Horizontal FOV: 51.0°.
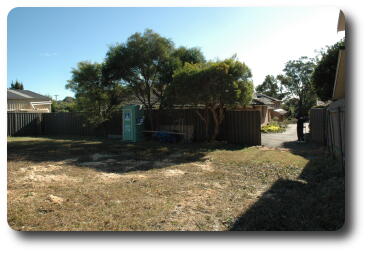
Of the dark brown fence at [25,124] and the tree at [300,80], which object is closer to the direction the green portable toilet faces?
the dark brown fence

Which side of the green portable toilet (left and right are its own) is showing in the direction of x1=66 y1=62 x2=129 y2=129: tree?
right

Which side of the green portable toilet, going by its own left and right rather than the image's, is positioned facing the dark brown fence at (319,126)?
left

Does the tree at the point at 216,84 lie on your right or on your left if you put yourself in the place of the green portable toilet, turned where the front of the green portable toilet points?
on your left

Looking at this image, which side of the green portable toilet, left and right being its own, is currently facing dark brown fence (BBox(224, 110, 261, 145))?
left

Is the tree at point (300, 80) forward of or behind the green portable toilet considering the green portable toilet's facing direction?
behind

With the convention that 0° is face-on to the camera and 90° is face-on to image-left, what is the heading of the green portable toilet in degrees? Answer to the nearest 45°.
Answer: approximately 45°
